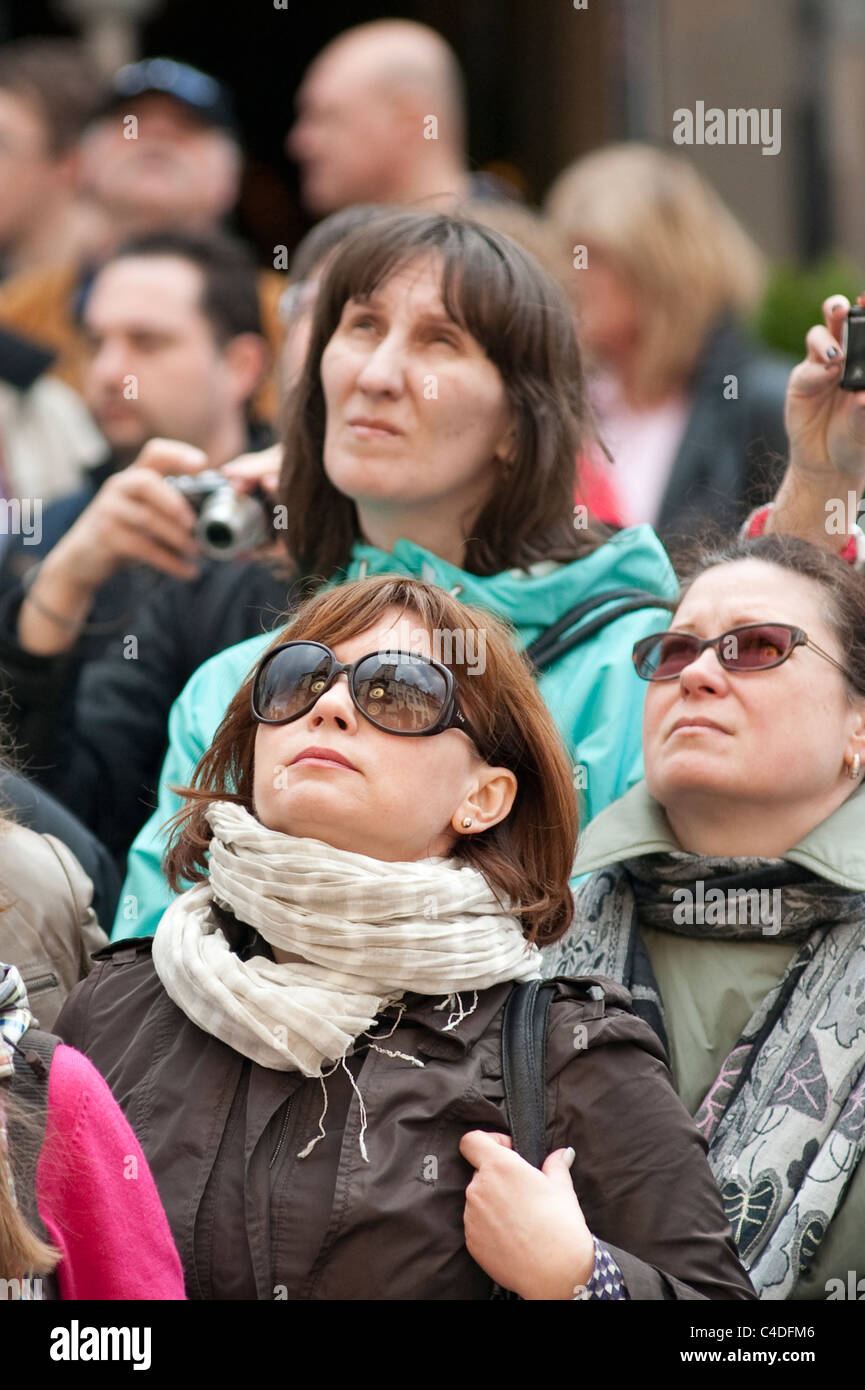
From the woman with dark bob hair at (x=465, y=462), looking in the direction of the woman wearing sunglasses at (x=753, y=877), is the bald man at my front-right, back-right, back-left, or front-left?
back-left

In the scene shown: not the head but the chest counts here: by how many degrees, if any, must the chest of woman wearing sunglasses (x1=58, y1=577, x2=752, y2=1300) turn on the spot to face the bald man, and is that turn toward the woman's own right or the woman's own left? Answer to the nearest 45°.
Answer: approximately 135° to the woman's own right

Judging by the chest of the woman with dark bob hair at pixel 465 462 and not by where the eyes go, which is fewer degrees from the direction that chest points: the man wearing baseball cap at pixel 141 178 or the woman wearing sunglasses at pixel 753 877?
the woman wearing sunglasses

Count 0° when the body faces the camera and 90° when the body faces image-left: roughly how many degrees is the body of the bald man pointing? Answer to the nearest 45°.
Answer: approximately 90°

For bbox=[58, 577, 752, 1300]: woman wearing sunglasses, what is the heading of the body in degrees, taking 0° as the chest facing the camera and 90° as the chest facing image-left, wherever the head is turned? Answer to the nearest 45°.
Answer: approximately 45°

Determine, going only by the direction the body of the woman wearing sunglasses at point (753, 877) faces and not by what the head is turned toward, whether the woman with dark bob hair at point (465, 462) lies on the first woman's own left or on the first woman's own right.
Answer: on the first woman's own right

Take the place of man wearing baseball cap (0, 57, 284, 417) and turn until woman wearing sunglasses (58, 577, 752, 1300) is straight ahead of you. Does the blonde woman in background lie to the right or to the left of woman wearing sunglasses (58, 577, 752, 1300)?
left

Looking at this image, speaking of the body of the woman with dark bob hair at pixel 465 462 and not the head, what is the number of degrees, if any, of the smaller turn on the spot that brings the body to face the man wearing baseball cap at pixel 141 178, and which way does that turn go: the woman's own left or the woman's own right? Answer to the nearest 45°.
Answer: approximately 135° to the woman's own right

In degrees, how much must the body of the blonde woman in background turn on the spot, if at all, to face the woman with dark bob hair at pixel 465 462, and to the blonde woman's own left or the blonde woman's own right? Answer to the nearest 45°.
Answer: approximately 45° to the blonde woman's own left

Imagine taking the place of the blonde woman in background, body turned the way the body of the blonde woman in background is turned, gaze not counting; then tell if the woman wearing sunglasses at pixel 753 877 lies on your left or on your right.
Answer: on your left

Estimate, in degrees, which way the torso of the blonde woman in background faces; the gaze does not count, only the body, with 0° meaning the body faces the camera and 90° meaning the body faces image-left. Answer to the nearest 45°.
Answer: approximately 45°

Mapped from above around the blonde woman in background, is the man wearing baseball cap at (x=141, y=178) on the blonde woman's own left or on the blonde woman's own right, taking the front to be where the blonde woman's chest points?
on the blonde woman's own right

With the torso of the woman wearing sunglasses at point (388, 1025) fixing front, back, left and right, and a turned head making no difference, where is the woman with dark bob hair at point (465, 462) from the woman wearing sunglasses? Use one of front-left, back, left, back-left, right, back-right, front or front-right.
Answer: back-right

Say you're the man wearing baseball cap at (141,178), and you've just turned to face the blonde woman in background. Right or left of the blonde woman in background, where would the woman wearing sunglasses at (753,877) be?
right
